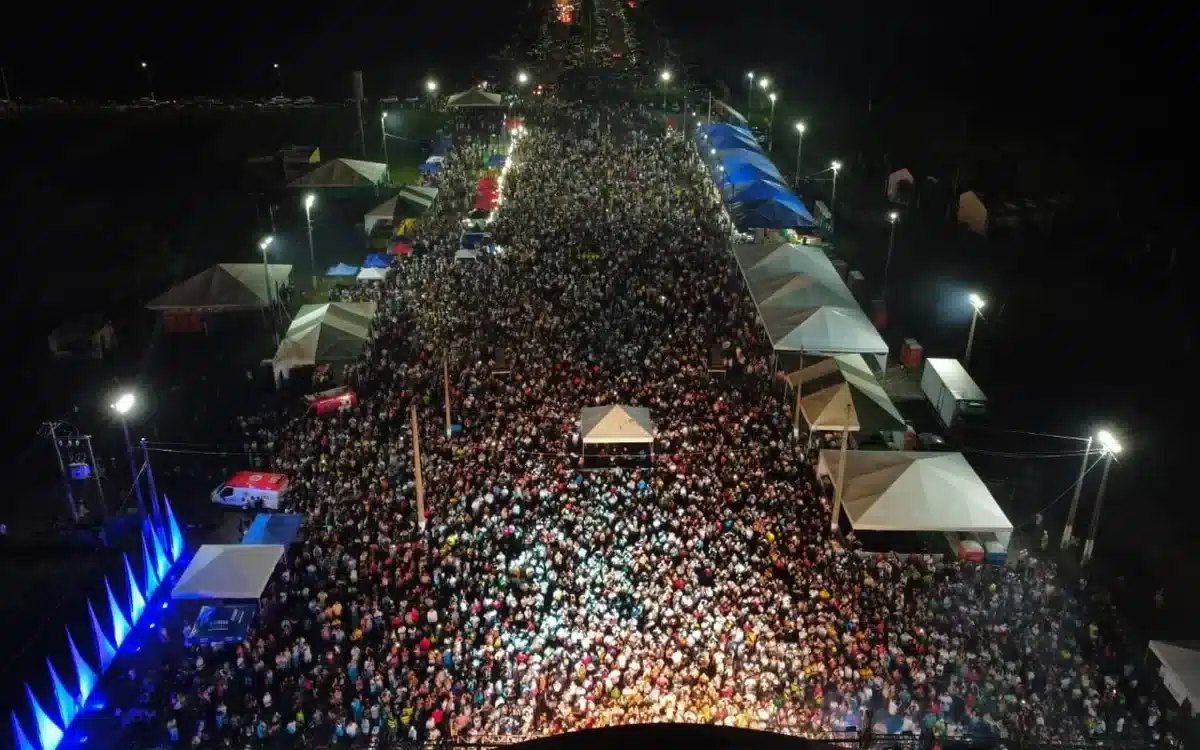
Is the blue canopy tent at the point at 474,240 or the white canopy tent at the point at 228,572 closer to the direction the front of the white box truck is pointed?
the white canopy tent

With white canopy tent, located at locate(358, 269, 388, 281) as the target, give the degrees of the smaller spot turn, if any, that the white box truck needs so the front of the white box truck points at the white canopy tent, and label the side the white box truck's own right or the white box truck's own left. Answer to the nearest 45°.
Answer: approximately 135° to the white box truck's own right

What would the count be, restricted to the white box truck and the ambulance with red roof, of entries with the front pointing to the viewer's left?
1

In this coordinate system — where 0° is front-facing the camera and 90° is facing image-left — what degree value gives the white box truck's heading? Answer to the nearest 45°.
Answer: approximately 315°

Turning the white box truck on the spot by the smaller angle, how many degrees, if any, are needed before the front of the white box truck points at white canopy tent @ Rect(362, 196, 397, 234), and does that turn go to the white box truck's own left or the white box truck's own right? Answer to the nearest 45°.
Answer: approximately 135° to the white box truck's own right

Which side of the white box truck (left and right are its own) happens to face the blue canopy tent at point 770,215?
back

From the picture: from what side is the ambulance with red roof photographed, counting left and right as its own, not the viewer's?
left

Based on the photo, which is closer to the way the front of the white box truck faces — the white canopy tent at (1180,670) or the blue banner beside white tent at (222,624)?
the white canopy tent

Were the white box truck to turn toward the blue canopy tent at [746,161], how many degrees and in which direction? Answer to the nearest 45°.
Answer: approximately 180°

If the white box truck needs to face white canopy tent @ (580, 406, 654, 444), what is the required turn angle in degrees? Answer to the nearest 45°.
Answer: approximately 90° to its right

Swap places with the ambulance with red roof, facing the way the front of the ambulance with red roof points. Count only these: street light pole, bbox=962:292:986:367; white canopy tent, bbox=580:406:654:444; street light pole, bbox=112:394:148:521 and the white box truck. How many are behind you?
3

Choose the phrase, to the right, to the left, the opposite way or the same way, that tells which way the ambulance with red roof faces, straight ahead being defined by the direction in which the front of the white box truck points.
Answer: to the right

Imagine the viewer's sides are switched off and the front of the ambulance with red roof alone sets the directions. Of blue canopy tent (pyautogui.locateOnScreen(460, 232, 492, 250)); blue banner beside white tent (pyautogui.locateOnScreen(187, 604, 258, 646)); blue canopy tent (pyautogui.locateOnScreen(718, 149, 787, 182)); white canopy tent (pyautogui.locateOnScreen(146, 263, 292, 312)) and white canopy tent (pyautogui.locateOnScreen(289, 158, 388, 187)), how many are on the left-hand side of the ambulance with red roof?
1

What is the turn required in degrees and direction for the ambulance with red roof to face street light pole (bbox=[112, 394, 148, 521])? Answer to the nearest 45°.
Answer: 0° — it already faces it

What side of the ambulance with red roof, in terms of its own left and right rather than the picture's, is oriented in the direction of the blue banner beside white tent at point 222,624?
left

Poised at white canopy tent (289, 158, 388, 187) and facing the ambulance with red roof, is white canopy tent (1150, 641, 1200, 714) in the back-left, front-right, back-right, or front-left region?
front-left

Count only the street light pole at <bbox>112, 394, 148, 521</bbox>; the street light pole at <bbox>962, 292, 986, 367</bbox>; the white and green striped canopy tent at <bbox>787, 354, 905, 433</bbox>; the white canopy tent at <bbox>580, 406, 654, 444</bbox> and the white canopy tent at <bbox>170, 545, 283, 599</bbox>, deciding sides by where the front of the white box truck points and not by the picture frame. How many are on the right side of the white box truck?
4

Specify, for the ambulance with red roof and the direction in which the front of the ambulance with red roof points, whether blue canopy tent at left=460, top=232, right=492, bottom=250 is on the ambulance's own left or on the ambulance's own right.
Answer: on the ambulance's own right

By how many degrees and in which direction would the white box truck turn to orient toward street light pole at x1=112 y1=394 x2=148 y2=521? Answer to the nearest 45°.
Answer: approximately 90° to its right

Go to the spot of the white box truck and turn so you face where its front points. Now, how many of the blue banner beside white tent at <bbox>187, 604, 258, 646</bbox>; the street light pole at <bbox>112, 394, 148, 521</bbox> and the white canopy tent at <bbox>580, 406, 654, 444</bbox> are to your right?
3
